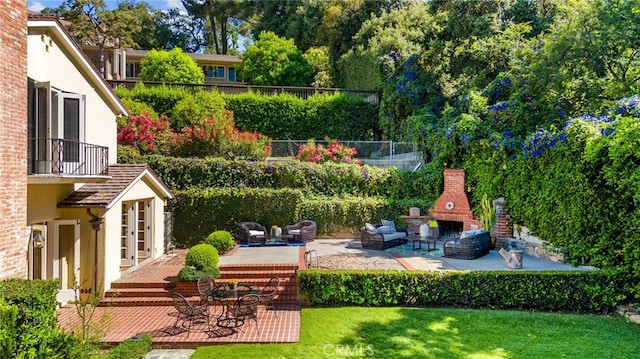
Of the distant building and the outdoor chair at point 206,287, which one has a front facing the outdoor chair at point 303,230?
the distant building

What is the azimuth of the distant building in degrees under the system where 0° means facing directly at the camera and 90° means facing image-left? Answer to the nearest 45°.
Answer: approximately 0°

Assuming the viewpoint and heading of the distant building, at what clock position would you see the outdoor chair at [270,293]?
The outdoor chair is roughly at 12 o'clock from the distant building.

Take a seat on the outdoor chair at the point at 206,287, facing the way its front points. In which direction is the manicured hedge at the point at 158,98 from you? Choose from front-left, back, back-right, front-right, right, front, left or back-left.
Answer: back-left

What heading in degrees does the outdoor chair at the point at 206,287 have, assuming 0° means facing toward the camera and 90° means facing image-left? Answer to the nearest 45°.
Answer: approximately 315°

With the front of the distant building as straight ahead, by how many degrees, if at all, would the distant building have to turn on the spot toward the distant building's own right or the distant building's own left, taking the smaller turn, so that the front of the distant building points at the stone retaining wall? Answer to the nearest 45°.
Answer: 0° — it already faces it

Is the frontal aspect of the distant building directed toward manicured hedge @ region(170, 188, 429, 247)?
yes

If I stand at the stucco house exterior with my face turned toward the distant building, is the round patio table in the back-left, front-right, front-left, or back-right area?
back-right

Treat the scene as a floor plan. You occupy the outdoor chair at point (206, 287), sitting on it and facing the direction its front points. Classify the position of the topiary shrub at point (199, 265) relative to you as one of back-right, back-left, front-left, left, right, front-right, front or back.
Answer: back-left

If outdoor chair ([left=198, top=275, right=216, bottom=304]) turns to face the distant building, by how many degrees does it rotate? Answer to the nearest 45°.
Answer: approximately 135° to its left

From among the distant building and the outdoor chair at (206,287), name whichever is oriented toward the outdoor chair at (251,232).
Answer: the distant building

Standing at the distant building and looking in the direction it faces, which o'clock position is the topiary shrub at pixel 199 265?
The topiary shrub is roughly at 12 o'clock from the distant building.

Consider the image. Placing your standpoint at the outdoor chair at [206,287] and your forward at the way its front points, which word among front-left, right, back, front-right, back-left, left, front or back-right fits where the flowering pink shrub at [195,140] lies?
back-left

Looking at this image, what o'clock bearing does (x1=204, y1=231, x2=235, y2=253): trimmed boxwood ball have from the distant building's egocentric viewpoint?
The trimmed boxwood ball is roughly at 12 o'clock from the distant building.
